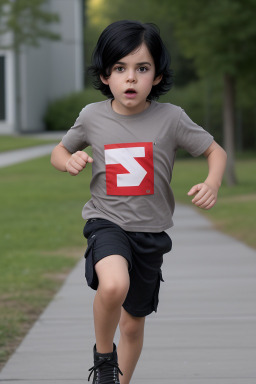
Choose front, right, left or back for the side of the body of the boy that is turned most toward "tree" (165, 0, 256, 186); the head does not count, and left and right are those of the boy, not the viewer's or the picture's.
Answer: back

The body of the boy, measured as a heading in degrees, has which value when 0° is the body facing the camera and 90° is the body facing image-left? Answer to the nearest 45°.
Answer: approximately 0°

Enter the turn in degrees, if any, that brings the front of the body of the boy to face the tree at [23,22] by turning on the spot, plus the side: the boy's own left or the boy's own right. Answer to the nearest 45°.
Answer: approximately 180°
